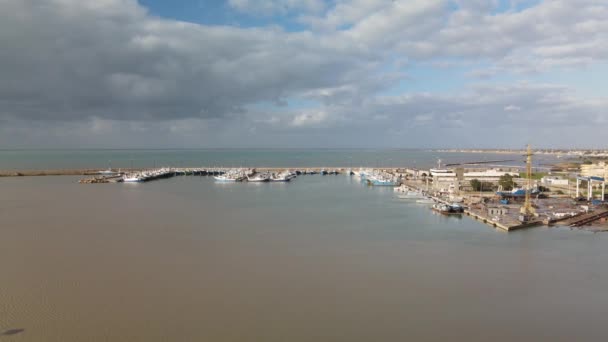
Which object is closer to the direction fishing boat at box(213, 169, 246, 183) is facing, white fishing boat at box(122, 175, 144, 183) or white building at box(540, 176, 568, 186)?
the white fishing boat

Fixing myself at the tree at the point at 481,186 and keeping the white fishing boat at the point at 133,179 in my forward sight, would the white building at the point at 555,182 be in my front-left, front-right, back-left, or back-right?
back-right

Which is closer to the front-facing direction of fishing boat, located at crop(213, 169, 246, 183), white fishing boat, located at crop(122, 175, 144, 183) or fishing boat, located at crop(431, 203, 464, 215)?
the white fishing boat

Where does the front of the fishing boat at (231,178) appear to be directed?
to the viewer's left

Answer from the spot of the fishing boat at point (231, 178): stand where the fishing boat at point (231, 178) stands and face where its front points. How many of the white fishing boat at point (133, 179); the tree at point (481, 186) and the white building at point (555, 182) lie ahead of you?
1

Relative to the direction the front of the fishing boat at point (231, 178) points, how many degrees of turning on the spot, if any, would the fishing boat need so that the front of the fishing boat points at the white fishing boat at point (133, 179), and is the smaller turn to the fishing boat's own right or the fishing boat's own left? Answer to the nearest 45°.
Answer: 0° — it already faces it

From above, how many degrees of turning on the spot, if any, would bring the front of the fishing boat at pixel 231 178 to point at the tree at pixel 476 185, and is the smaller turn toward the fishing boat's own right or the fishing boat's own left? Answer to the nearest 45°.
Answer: approximately 135° to the fishing boat's own left

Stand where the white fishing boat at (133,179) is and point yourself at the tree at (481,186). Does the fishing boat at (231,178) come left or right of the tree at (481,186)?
left

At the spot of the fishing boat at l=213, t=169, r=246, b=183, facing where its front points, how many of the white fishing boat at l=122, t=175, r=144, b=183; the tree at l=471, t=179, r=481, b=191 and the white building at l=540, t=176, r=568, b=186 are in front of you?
1

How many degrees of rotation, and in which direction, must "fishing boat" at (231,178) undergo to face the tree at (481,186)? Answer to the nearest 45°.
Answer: approximately 135° to its left

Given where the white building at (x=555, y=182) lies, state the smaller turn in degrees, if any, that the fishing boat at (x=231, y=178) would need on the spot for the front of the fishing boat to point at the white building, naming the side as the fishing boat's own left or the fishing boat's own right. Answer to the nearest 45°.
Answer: approximately 135° to the fishing boat's own left

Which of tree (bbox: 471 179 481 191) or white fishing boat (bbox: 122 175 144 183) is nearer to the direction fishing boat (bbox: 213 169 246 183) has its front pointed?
the white fishing boat

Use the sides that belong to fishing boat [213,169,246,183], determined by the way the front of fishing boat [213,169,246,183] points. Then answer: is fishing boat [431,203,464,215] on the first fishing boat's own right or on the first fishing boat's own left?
on the first fishing boat's own left
